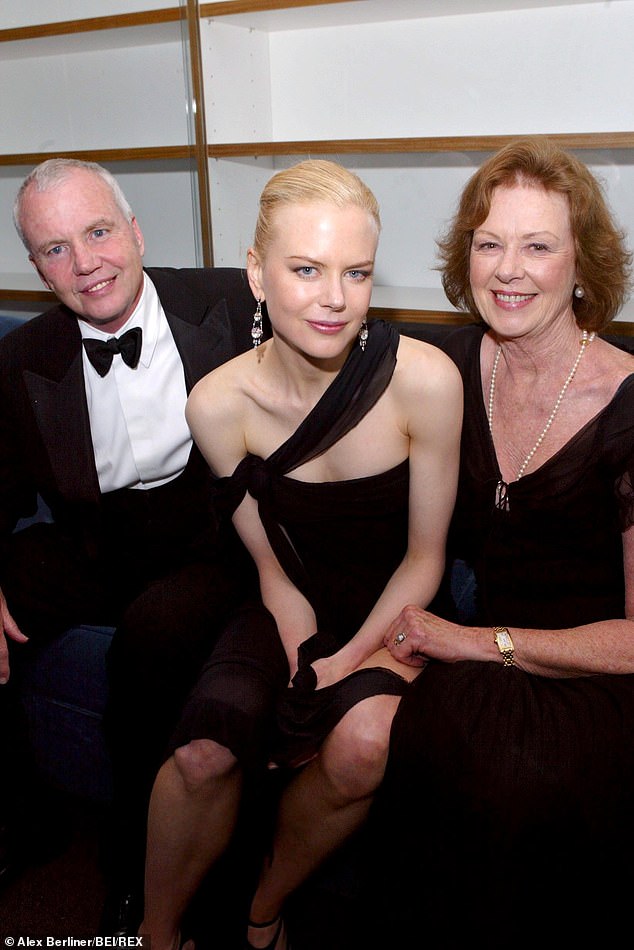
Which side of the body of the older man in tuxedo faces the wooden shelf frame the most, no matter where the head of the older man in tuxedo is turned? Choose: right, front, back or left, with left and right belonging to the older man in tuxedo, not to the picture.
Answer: back

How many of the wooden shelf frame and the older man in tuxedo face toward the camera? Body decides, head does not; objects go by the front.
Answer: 2

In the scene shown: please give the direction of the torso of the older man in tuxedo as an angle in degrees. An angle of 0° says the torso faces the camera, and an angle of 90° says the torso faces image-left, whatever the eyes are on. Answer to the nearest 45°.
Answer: approximately 0°

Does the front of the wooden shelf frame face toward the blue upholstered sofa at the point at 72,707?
yes

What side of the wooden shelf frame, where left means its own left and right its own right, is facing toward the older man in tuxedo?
front

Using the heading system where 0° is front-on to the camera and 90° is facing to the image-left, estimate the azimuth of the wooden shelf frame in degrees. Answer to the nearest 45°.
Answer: approximately 0°
